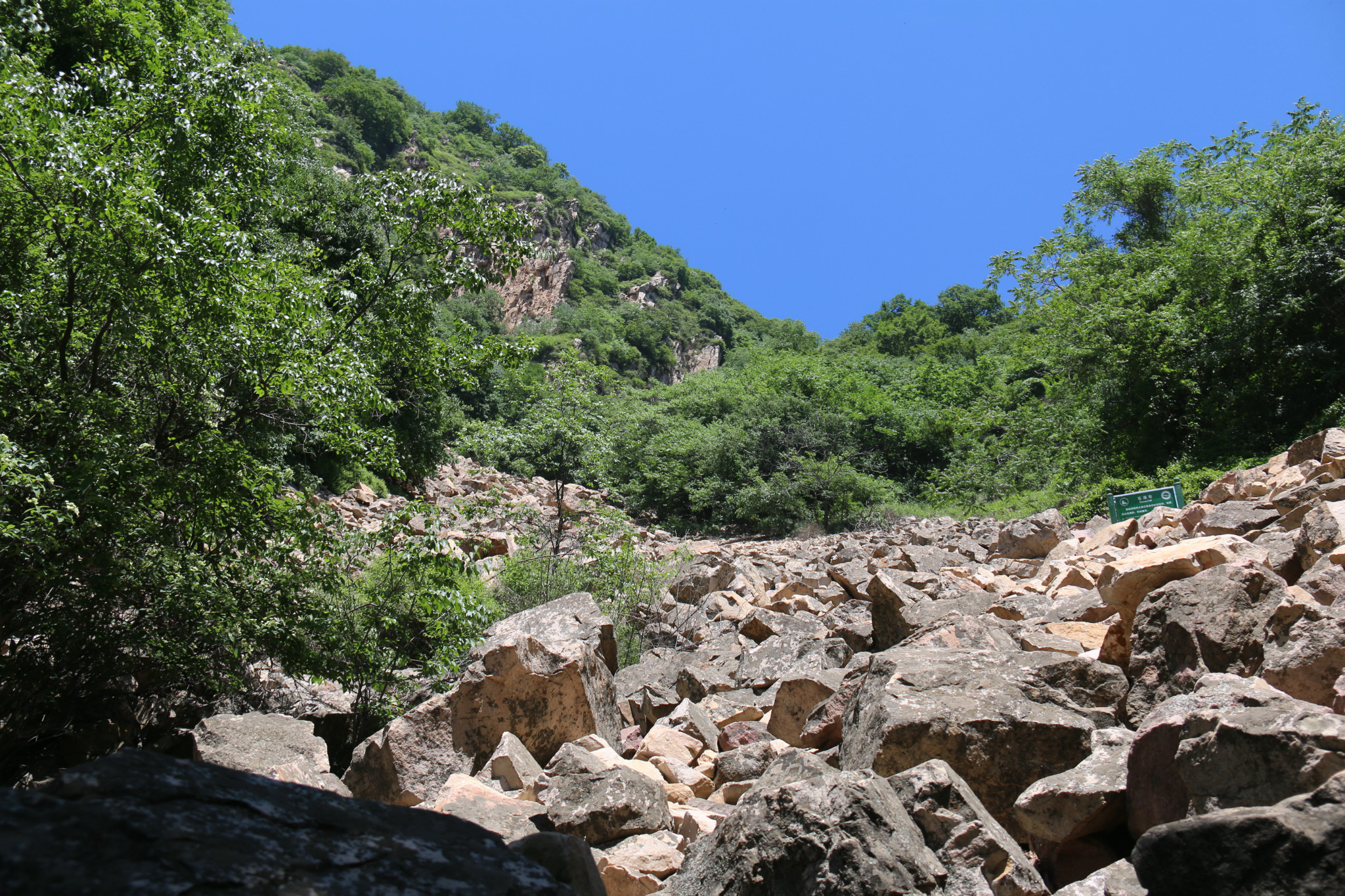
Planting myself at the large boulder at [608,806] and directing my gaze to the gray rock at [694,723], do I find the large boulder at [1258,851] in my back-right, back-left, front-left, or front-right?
back-right

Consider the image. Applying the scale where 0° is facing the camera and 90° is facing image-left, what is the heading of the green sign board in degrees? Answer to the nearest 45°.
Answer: approximately 0°

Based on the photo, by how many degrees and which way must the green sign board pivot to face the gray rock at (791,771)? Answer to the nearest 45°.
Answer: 0° — it already faces it

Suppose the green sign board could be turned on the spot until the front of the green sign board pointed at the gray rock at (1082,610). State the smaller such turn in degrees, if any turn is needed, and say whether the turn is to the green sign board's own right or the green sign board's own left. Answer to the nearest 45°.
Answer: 0° — it already faces it

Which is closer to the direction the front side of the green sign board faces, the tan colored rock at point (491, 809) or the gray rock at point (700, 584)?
the tan colored rock

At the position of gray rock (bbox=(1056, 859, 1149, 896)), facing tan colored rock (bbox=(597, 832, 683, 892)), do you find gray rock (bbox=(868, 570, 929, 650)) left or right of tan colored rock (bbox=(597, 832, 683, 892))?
right

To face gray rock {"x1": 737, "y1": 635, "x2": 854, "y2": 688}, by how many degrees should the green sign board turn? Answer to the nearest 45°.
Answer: approximately 45° to its right
